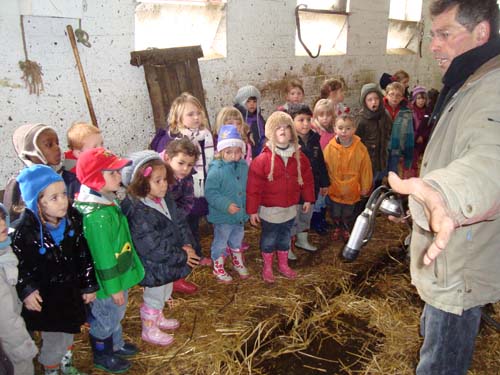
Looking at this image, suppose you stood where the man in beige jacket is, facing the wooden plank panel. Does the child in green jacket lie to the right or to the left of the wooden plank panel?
left

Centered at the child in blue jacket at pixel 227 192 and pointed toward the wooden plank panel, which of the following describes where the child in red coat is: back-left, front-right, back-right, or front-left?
back-right

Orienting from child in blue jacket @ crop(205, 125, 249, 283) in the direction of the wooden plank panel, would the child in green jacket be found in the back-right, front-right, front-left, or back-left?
back-left

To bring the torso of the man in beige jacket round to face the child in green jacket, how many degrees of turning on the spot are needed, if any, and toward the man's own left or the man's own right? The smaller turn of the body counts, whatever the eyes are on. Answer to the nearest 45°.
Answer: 0° — they already face them

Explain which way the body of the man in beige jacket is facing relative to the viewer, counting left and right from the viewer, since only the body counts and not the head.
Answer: facing to the left of the viewer

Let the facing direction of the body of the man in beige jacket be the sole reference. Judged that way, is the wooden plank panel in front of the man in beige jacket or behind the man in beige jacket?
in front
